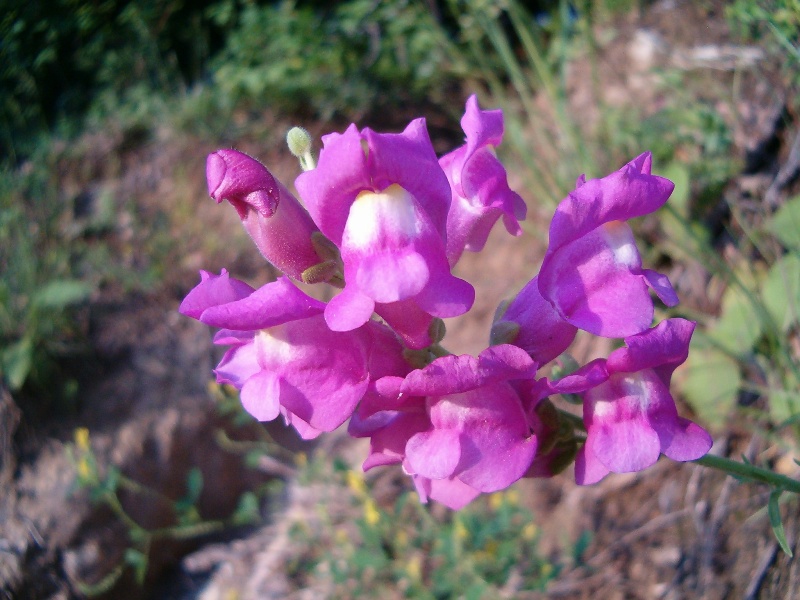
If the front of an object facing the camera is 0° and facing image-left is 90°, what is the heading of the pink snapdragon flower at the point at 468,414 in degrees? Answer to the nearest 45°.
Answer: approximately 45°

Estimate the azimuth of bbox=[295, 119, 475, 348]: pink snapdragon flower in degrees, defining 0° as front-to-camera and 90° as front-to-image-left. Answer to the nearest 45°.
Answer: approximately 0°
